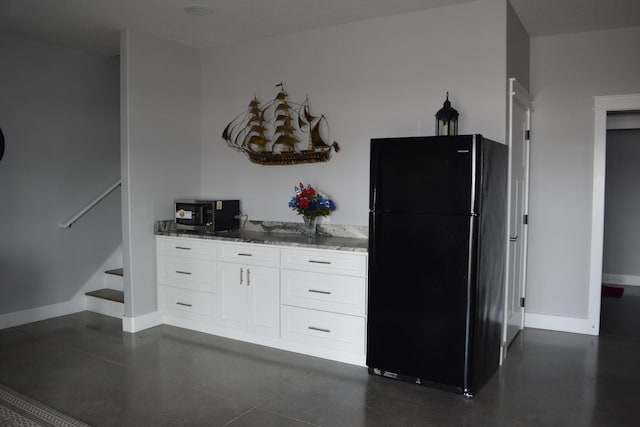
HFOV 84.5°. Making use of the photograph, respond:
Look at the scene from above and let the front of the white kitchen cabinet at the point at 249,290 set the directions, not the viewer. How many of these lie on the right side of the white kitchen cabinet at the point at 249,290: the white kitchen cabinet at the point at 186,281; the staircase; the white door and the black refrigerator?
2

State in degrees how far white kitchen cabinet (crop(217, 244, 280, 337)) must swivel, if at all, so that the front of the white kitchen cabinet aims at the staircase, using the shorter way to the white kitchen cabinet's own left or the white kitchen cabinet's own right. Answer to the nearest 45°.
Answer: approximately 90° to the white kitchen cabinet's own right

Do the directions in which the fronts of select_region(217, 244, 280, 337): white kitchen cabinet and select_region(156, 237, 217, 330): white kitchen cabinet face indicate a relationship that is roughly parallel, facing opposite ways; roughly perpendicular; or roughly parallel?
roughly parallel

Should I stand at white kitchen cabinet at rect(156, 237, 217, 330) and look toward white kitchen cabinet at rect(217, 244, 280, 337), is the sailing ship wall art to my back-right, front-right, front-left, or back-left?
front-left

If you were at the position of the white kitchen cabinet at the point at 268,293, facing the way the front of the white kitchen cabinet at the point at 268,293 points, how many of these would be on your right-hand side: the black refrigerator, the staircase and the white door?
1

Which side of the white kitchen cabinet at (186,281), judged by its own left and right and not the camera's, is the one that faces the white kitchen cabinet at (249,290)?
left

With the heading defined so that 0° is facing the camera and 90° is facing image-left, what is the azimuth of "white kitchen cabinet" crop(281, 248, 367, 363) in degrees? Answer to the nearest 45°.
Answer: approximately 45°

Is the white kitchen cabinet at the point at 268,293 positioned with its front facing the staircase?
no

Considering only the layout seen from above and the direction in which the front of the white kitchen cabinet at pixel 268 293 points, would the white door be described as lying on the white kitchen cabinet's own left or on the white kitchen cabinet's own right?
on the white kitchen cabinet's own left

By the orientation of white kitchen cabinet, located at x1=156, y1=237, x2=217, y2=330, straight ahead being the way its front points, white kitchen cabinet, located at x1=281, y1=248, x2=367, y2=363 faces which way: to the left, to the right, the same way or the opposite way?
the same way

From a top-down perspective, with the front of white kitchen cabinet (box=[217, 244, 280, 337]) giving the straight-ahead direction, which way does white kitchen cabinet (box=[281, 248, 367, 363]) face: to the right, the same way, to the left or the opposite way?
the same way

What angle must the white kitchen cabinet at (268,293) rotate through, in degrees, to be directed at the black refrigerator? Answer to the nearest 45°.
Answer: approximately 90° to its left

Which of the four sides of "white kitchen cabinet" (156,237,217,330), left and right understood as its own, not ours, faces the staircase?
right

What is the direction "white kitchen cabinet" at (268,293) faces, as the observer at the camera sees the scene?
facing the viewer and to the left of the viewer

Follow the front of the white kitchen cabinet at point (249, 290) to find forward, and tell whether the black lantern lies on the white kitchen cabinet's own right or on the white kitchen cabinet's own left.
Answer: on the white kitchen cabinet's own left
